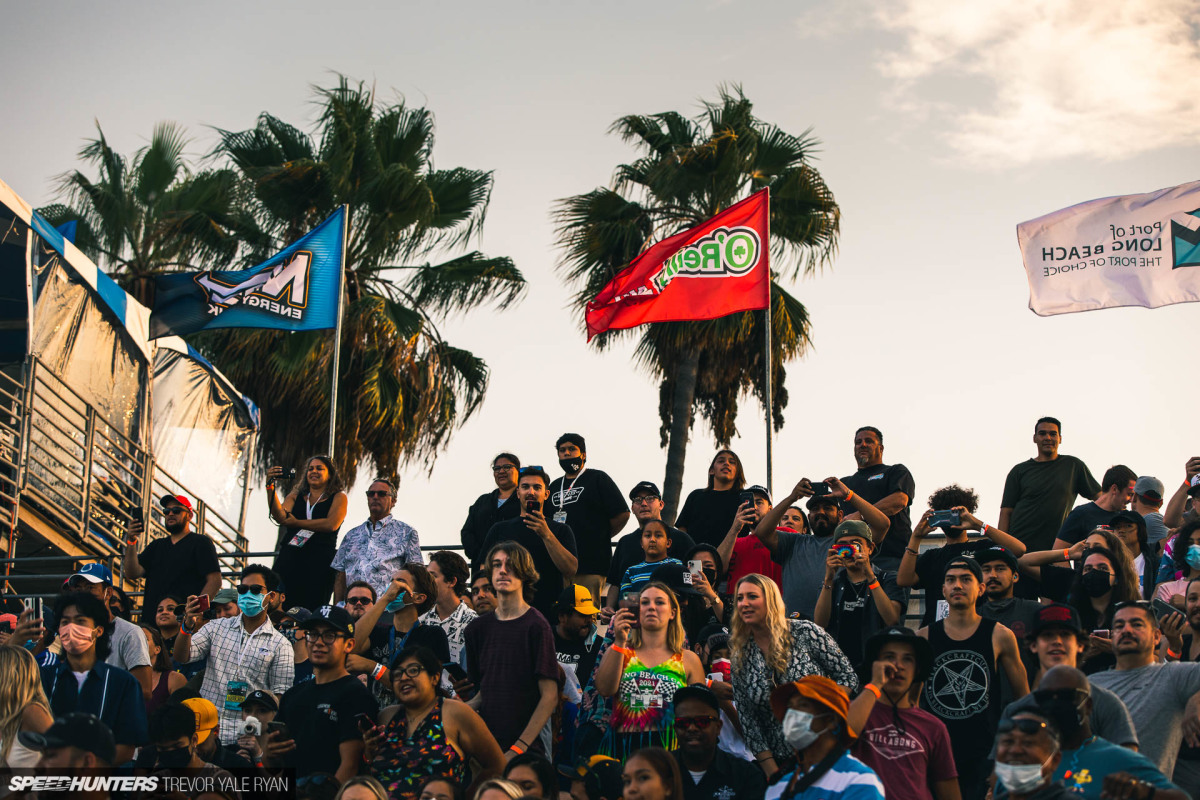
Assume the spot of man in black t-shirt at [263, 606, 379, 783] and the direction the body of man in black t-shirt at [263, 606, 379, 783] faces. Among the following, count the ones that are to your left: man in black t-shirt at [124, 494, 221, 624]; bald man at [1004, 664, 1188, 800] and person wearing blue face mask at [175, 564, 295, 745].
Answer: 1

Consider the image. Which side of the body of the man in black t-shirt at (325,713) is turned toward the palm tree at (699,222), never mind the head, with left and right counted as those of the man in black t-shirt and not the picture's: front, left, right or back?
back

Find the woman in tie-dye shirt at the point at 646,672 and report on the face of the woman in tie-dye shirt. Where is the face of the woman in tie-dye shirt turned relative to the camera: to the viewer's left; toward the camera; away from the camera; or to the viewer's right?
toward the camera

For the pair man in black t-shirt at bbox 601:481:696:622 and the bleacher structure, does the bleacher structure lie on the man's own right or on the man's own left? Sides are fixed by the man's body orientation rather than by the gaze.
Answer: on the man's own right

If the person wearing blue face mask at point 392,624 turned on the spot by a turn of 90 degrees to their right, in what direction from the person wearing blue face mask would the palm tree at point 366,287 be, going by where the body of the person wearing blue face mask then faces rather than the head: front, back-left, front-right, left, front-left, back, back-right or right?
front-right

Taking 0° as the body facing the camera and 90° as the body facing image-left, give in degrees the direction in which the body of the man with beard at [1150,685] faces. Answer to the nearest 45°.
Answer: approximately 45°

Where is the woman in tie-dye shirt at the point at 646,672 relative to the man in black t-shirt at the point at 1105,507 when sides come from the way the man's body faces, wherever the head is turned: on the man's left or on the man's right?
on the man's right

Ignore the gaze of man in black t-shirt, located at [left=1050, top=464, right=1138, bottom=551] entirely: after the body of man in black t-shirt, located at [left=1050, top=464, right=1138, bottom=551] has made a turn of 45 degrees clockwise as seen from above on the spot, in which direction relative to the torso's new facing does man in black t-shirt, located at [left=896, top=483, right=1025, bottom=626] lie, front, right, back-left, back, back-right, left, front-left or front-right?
right

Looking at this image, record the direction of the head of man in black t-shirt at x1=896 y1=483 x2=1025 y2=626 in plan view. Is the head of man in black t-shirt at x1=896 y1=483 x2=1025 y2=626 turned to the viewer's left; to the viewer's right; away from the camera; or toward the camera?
toward the camera

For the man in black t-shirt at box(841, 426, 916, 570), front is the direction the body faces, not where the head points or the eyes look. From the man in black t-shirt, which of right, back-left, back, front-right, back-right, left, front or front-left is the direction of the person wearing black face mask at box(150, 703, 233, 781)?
front

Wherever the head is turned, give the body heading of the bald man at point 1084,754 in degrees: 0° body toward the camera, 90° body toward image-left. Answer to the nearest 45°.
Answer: approximately 45°

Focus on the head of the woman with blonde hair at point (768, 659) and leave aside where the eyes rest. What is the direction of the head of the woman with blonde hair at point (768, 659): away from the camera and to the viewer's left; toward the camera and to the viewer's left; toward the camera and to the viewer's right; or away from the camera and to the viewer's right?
toward the camera and to the viewer's left

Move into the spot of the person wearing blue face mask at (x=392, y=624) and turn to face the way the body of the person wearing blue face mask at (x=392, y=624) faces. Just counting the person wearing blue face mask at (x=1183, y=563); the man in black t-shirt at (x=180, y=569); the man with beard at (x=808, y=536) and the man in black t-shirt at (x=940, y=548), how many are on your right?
1

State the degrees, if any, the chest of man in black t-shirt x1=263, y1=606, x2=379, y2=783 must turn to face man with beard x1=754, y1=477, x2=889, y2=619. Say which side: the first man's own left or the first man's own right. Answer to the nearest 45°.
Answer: approximately 135° to the first man's own left

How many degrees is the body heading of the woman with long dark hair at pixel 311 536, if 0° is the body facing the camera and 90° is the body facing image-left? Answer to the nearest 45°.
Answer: approximately 45°

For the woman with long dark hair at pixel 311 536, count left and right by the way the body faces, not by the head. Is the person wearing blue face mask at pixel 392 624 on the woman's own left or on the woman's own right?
on the woman's own left

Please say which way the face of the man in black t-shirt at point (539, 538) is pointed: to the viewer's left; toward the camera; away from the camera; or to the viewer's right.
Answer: toward the camera

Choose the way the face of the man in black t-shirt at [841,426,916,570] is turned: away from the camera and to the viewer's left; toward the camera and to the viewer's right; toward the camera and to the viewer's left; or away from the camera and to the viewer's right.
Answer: toward the camera and to the viewer's left
